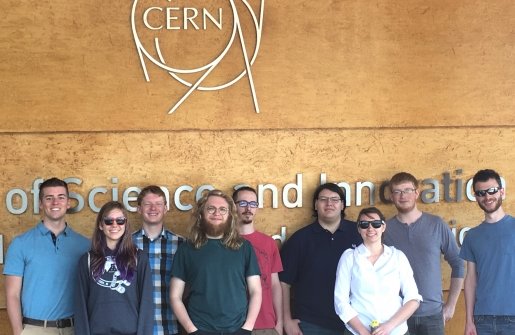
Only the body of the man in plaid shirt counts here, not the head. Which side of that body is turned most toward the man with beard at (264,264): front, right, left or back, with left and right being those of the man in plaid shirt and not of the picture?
left

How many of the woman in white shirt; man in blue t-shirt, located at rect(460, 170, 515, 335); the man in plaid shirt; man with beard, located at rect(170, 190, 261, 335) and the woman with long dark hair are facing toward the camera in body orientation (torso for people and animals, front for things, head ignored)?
5

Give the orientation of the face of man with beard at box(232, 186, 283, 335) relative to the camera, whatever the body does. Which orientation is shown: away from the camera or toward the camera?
toward the camera

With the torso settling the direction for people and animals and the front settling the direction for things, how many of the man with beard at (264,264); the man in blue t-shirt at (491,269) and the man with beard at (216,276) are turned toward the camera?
3

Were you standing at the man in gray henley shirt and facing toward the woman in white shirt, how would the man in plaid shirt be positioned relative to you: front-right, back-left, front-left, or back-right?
front-right

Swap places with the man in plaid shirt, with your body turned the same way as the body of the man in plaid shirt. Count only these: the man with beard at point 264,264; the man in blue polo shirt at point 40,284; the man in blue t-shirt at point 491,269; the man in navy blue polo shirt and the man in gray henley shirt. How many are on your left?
4

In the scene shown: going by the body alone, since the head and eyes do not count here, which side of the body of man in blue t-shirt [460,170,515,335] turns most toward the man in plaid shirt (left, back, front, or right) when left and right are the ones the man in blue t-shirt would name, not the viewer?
right

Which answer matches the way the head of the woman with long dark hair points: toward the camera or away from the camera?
toward the camera

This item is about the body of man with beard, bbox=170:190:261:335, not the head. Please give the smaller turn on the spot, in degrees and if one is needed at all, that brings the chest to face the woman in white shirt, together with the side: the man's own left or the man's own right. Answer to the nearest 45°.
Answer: approximately 90° to the man's own left

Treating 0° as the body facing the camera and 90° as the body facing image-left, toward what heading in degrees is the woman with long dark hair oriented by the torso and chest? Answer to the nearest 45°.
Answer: approximately 0°

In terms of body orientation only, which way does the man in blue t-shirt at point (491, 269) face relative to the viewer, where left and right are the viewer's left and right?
facing the viewer

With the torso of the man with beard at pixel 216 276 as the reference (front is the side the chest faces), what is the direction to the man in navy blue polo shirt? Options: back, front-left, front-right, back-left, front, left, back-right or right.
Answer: back-left

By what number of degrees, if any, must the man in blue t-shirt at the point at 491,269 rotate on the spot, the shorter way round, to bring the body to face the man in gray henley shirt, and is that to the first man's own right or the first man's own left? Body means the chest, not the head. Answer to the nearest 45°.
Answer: approximately 135° to the first man's own right

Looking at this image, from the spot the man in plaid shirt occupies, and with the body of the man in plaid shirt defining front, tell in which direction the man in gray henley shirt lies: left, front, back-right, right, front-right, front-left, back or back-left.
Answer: left

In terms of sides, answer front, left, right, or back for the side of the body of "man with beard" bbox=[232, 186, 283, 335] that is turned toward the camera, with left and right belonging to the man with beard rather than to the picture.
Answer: front

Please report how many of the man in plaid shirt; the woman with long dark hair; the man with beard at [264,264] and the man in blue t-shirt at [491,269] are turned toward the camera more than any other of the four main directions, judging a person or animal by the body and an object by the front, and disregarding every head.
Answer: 4
